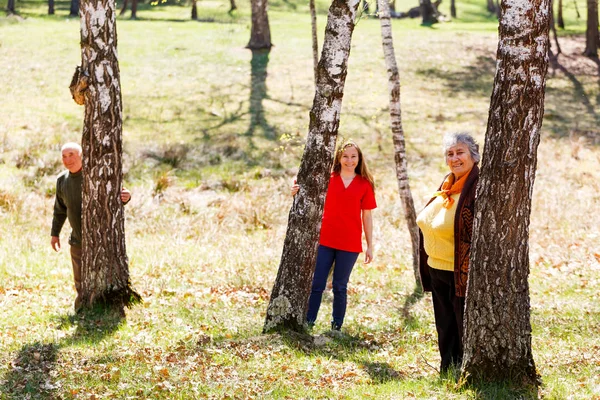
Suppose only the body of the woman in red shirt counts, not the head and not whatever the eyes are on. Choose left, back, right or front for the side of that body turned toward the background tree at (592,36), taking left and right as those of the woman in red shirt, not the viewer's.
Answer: back

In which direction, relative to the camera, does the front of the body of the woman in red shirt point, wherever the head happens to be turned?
toward the camera

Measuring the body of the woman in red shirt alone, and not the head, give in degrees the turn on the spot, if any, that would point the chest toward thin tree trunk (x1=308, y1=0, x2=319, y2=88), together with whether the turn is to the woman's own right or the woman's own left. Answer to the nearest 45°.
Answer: approximately 180°

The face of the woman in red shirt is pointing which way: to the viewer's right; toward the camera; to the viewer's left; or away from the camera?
toward the camera

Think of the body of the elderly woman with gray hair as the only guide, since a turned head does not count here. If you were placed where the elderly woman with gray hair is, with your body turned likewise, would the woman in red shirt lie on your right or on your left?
on your right

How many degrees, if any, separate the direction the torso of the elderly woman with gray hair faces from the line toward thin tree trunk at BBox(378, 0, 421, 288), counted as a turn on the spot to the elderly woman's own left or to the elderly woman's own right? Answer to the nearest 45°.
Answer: approximately 135° to the elderly woman's own right

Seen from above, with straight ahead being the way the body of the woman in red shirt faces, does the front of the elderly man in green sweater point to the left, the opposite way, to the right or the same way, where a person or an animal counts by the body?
the same way

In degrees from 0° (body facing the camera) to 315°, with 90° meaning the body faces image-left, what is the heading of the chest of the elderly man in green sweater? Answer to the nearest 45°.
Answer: approximately 0°

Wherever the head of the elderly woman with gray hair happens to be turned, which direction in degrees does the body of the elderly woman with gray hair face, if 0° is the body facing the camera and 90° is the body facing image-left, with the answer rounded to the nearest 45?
approximately 45°

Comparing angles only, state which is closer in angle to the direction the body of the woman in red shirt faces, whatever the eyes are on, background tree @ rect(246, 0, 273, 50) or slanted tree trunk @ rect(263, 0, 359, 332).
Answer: the slanted tree trunk

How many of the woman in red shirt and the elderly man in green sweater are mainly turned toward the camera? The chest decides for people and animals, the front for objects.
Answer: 2

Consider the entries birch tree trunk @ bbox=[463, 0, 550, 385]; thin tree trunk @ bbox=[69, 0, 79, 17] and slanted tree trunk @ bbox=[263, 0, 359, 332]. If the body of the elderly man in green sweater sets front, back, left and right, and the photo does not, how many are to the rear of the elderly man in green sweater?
1
